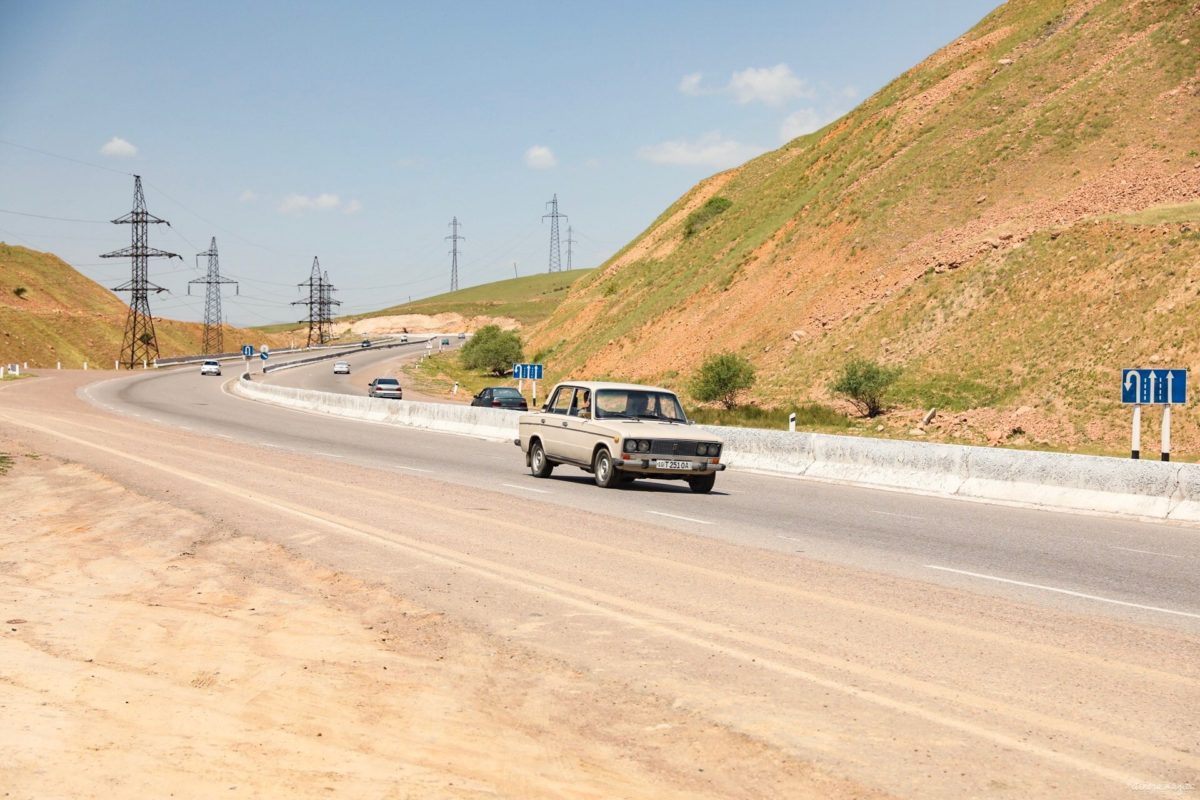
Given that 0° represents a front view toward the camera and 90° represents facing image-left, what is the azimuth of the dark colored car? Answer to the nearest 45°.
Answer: approximately 135°

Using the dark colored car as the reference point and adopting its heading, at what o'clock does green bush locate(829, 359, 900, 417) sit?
The green bush is roughly at 5 o'clock from the dark colored car.

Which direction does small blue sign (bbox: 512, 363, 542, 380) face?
toward the camera

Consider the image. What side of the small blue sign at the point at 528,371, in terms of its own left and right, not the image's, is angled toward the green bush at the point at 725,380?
left

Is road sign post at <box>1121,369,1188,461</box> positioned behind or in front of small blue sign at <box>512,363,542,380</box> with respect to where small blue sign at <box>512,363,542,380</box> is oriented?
in front

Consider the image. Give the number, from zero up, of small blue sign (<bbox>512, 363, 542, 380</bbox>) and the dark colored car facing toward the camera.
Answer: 1

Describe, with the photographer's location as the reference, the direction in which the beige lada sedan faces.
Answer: facing the viewer and to the right of the viewer

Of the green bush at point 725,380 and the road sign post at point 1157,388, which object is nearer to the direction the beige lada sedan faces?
the road sign post

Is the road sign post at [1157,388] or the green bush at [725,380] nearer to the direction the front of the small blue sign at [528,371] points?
the road sign post

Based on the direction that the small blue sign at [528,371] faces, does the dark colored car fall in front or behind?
in front

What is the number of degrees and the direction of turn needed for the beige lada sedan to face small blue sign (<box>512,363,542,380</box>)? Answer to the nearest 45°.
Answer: approximately 135° to its left

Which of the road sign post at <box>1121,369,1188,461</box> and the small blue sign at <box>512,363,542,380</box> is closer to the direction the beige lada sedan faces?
the road sign post
